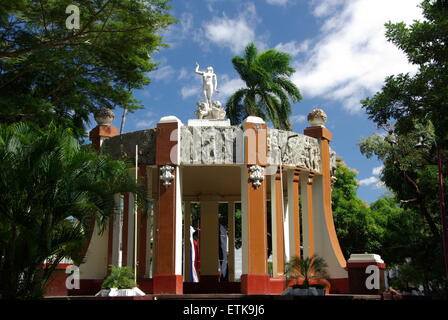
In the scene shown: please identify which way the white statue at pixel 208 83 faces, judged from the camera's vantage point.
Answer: facing the viewer

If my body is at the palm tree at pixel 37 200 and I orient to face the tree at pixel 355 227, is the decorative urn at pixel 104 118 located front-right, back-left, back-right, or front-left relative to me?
front-left

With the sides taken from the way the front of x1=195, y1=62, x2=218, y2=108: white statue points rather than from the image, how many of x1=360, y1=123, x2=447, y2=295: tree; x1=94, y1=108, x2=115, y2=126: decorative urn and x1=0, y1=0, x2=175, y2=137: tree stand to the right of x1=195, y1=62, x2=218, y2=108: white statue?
2

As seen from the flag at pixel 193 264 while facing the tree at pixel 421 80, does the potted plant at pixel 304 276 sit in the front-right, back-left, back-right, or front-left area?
front-right

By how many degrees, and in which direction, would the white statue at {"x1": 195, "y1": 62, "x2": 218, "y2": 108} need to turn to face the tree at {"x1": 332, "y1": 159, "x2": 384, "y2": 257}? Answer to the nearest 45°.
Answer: approximately 135° to its left

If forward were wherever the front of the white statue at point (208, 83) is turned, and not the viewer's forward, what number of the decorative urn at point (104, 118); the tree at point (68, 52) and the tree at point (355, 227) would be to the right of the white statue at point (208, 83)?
2

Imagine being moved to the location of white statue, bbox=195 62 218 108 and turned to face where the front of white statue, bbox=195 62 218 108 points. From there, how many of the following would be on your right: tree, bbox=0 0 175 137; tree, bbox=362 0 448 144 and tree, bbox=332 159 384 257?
1

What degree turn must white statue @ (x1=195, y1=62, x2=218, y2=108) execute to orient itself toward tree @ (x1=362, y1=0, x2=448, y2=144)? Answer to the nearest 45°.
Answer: approximately 90° to its left

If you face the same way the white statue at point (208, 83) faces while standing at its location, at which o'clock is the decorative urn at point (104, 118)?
The decorative urn is roughly at 3 o'clock from the white statue.

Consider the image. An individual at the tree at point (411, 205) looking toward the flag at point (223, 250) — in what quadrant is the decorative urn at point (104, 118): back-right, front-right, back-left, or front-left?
front-left

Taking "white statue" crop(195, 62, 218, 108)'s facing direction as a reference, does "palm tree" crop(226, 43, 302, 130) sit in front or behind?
behind

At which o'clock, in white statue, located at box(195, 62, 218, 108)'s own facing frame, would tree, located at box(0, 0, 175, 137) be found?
The tree is roughly at 3 o'clock from the white statue.

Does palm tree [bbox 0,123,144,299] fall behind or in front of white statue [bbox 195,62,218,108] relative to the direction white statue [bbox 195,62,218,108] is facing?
in front

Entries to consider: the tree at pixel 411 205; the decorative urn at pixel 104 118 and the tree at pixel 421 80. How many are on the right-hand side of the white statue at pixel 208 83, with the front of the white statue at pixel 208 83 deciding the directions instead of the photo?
1
